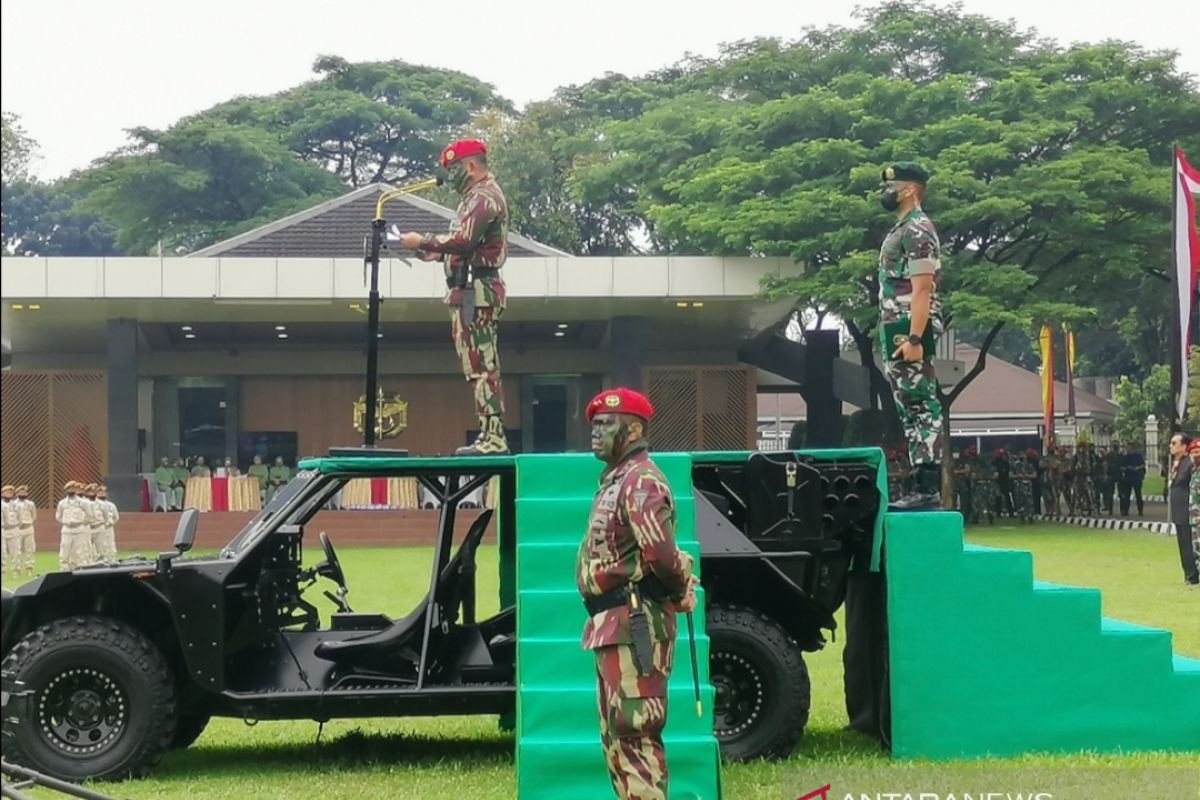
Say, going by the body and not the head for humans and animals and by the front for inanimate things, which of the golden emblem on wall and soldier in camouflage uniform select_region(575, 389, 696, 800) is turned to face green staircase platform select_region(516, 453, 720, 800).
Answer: the golden emblem on wall

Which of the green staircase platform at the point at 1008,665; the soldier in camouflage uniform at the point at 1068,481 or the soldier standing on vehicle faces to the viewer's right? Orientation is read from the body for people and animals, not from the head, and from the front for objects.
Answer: the green staircase platform

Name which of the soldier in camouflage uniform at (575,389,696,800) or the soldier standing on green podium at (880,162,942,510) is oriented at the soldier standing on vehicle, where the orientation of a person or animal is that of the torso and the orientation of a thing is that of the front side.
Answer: the soldier standing on green podium

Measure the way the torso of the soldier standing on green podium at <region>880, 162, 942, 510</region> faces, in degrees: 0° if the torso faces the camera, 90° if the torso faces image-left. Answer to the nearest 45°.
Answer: approximately 90°

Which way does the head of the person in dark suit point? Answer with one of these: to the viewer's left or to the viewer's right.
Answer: to the viewer's left

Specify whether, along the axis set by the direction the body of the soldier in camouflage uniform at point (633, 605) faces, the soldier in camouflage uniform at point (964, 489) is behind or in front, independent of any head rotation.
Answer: behind

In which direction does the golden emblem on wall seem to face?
toward the camera

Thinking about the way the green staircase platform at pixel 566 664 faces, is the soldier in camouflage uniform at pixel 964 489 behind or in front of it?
behind

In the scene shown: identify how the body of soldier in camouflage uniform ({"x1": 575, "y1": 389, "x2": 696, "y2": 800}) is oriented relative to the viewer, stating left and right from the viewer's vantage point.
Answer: facing the viewer and to the left of the viewer

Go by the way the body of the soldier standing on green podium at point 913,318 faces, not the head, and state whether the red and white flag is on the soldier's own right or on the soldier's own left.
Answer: on the soldier's own right

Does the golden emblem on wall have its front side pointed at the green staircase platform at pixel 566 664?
yes

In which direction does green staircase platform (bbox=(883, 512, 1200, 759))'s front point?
to the viewer's right

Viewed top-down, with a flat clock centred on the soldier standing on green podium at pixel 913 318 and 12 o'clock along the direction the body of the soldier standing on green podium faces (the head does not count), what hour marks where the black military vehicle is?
The black military vehicle is roughly at 11 o'clock from the soldier standing on green podium.

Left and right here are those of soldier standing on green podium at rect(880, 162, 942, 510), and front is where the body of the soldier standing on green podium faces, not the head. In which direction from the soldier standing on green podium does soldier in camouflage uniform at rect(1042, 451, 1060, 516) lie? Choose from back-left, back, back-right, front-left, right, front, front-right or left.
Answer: right

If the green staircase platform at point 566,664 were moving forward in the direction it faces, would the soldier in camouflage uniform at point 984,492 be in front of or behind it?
behind

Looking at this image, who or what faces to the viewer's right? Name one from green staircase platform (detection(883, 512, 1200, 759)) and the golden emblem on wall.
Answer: the green staircase platform

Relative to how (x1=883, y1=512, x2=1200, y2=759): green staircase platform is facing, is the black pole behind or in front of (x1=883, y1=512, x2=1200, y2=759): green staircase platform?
behind

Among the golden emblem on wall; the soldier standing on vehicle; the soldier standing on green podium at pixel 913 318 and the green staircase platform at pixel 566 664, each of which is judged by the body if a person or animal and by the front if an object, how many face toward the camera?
2

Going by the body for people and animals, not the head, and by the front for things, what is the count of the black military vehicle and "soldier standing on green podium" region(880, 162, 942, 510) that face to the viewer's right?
0
